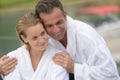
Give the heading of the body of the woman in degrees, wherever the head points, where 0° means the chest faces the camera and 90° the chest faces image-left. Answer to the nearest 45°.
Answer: approximately 0°

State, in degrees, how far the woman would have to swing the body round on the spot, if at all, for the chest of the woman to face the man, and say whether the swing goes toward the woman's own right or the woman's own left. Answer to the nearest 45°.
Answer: approximately 90° to the woman's own left

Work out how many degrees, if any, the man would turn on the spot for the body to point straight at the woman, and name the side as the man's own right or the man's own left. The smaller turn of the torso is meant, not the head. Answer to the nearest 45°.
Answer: approximately 45° to the man's own right
